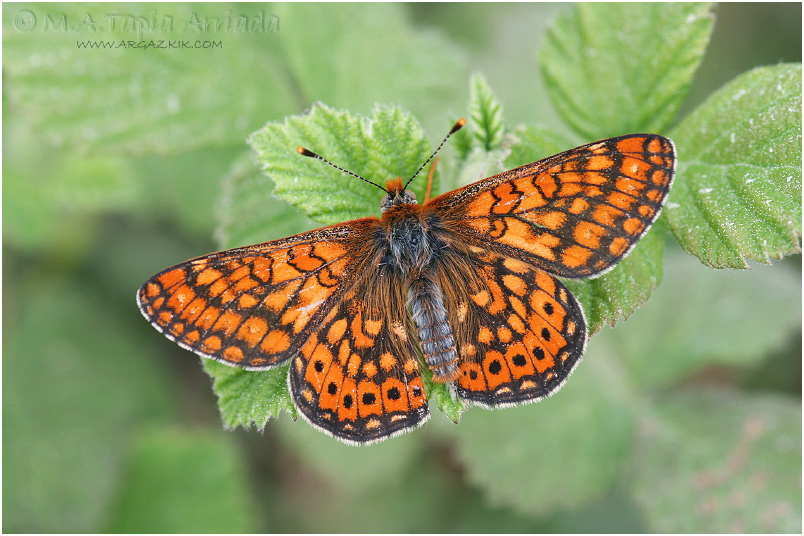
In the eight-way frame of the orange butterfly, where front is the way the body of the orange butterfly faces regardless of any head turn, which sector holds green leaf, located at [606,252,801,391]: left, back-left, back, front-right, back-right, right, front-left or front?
front-right

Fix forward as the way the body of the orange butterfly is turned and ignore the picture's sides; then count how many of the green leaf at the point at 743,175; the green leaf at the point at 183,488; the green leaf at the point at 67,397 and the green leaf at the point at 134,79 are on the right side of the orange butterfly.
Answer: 1

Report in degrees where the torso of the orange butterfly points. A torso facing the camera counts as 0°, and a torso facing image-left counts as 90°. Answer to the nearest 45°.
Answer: approximately 180°

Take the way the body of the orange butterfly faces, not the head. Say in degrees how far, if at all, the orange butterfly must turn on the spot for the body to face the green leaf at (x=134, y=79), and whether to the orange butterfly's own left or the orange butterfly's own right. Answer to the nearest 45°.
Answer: approximately 45° to the orange butterfly's own left

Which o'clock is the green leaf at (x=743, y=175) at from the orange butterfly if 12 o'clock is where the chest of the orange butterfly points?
The green leaf is roughly at 3 o'clock from the orange butterfly.

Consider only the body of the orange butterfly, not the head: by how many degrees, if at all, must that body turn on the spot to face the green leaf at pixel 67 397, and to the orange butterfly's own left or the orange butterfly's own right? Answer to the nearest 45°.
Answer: approximately 45° to the orange butterfly's own left

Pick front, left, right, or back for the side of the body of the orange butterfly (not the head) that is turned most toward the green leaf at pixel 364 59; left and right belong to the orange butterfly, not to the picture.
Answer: front
